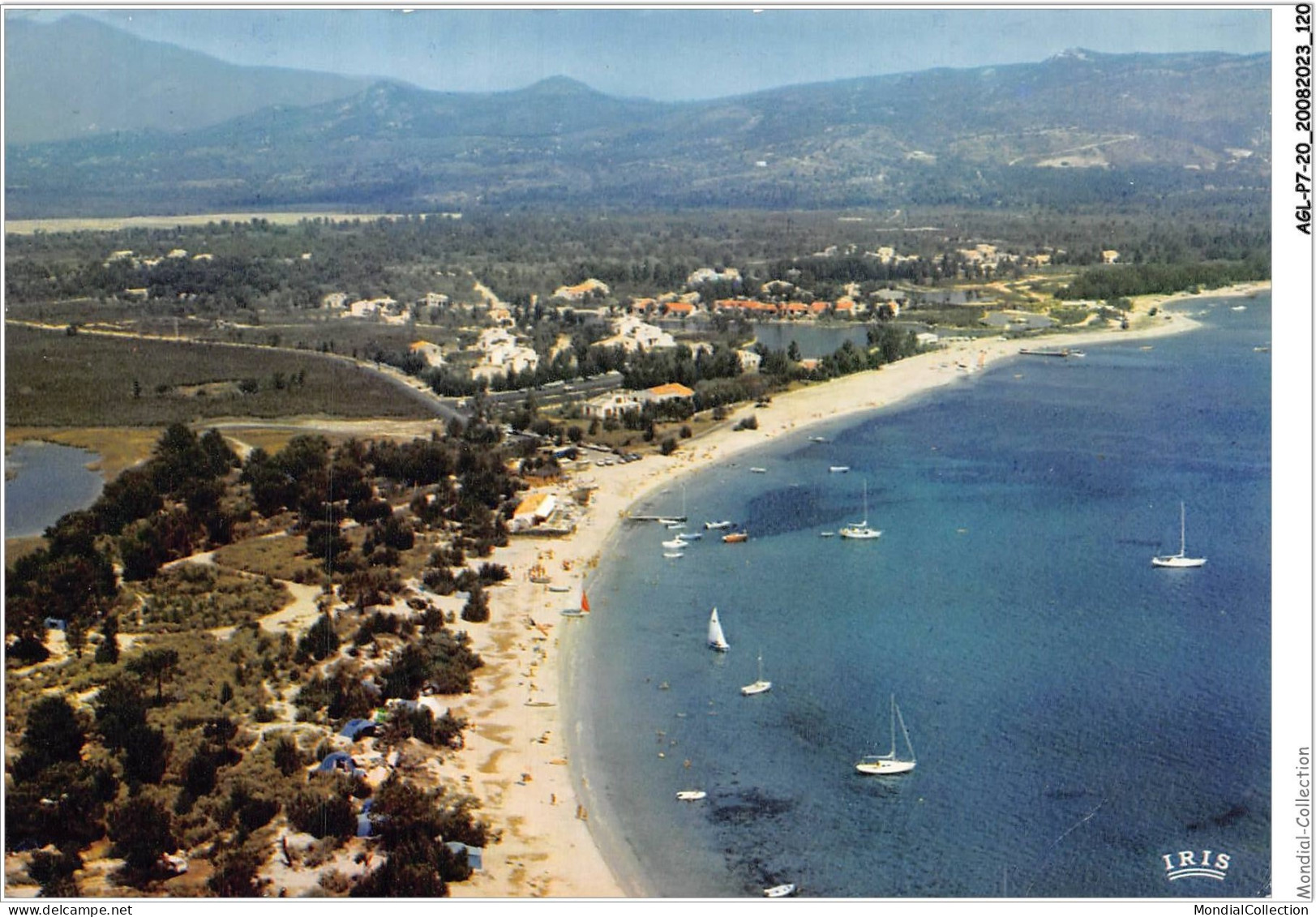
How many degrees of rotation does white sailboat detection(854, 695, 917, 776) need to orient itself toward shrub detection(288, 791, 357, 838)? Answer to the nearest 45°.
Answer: approximately 135° to its right

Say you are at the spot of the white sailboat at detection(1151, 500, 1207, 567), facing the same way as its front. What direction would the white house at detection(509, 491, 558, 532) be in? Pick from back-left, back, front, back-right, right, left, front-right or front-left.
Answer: back

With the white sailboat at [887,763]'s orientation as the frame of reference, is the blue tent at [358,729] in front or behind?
behind

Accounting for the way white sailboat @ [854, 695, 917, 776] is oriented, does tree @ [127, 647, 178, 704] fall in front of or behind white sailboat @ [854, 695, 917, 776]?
behind

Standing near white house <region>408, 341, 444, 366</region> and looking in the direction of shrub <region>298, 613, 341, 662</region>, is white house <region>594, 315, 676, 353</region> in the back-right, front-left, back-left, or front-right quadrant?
back-left

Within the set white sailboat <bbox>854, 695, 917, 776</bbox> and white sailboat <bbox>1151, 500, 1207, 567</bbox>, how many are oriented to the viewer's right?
2

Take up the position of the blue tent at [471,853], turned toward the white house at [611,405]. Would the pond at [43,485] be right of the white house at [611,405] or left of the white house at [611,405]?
left

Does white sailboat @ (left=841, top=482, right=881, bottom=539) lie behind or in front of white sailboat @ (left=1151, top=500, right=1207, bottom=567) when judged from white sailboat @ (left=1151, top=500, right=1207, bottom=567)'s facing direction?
behind

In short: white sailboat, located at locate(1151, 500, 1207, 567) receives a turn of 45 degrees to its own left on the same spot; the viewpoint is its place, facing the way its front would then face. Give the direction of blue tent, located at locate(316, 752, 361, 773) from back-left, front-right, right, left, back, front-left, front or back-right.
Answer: back

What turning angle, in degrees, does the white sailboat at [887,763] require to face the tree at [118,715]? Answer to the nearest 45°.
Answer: approximately 180°

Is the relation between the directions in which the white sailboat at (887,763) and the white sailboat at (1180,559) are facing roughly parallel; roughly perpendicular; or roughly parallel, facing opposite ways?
roughly parallel

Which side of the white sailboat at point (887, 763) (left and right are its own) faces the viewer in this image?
right

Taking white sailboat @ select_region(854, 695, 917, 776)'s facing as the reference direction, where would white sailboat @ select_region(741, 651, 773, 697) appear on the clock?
white sailboat @ select_region(741, 651, 773, 697) is roughly at 8 o'clock from white sailboat @ select_region(854, 695, 917, 776).

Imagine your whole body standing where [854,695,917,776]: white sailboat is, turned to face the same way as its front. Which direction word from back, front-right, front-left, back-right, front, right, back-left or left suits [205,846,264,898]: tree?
back-right

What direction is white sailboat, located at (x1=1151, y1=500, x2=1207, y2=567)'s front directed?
to the viewer's right

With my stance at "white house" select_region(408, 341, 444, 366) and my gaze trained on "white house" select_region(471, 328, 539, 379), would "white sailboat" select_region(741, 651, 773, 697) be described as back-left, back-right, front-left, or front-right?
front-right

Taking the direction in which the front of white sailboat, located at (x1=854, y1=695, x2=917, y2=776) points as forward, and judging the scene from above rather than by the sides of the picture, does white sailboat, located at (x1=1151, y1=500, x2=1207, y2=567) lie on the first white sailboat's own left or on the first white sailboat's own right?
on the first white sailboat's own left

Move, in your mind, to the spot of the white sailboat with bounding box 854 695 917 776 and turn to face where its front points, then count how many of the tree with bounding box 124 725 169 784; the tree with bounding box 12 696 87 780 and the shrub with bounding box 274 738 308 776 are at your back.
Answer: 3

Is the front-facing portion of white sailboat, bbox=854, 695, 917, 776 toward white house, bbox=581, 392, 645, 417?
no

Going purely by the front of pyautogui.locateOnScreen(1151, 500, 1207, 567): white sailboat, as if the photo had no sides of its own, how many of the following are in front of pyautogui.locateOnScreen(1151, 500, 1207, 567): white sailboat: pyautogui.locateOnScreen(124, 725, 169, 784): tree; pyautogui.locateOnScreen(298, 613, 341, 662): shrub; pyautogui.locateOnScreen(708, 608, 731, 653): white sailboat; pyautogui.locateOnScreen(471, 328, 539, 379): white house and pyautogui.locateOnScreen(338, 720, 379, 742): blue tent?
0

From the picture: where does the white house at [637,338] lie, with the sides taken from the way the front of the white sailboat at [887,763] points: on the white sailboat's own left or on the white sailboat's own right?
on the white sailboat's own left
